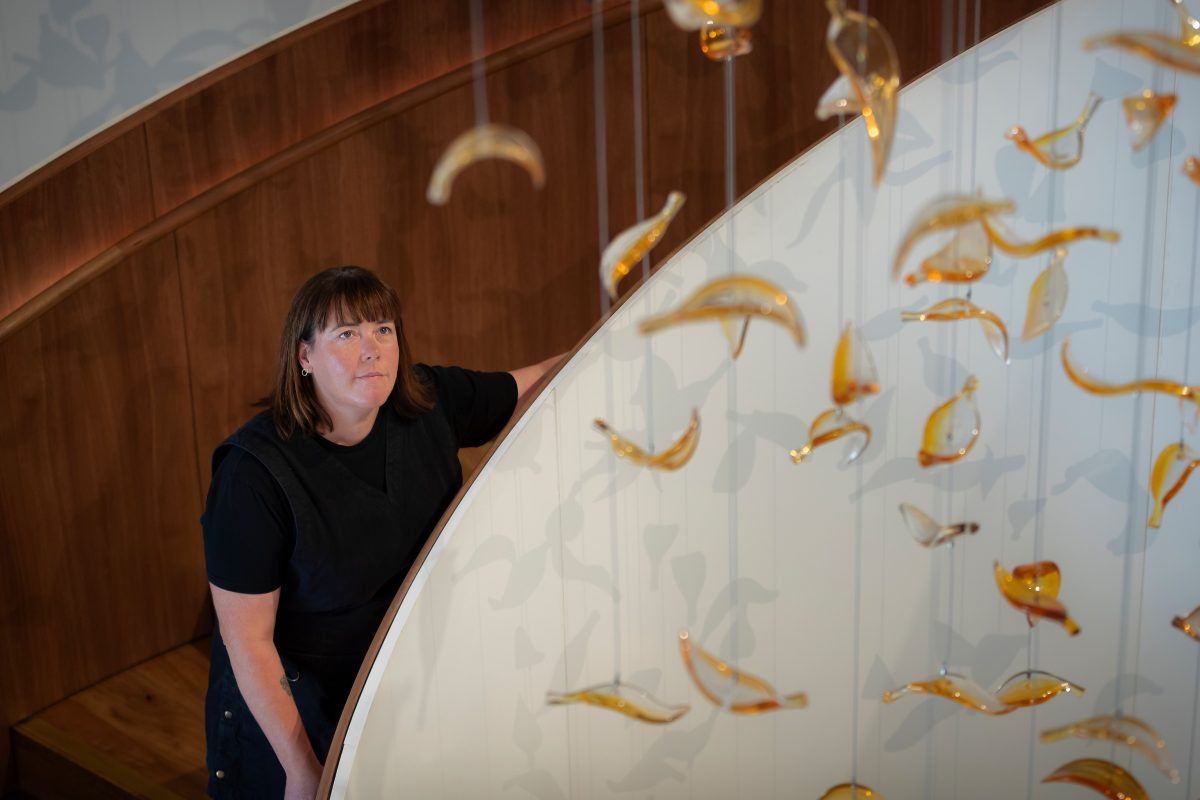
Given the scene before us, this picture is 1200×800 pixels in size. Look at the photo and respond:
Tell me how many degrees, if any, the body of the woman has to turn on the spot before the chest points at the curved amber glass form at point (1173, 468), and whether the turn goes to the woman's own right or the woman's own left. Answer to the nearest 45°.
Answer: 0° — they already face it

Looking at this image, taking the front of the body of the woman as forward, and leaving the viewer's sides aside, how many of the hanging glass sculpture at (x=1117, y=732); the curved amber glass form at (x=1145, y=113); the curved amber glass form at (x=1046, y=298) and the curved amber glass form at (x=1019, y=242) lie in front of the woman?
4

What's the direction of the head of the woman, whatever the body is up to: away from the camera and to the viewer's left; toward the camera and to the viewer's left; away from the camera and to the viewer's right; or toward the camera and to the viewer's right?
toward the camera and to the viewer's right

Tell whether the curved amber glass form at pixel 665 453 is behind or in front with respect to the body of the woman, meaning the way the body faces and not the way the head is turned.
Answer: in front

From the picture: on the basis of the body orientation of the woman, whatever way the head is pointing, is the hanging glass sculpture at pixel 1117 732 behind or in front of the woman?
in front

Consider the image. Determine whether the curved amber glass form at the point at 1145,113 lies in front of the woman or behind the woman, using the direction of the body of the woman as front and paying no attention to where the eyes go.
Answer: in front

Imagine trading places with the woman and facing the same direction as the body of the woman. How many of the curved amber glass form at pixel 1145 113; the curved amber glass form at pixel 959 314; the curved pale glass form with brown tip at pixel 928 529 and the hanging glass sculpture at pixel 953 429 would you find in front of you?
4

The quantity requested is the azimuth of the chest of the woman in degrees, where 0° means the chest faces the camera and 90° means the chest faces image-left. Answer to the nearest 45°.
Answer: approximately 315°
